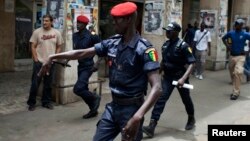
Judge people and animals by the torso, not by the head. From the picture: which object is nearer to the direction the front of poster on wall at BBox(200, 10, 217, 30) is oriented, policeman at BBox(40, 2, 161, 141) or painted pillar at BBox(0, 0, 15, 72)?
the policeman

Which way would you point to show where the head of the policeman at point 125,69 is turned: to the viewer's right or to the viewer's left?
to the viewer's left

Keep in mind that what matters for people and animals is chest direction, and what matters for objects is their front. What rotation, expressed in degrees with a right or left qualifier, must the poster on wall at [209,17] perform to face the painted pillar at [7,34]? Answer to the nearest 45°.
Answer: approximately 45° to its right

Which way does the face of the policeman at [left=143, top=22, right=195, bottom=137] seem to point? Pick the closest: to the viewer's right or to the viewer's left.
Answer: to the viewer's left

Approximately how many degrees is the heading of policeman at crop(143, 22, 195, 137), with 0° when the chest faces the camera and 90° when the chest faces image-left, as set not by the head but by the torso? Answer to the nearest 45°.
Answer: approximately 45°

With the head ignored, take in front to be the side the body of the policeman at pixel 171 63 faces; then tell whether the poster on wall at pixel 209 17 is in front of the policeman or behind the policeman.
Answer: behind

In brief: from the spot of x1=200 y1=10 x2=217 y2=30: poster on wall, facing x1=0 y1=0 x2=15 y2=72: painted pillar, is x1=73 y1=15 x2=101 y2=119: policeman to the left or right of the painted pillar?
left

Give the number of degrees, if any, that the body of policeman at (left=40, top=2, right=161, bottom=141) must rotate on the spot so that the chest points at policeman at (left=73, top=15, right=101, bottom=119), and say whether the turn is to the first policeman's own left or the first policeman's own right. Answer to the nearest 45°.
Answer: approximately 135° to the first policeman's own right
